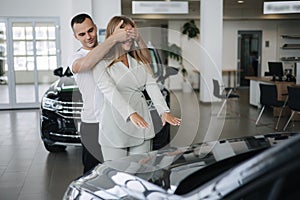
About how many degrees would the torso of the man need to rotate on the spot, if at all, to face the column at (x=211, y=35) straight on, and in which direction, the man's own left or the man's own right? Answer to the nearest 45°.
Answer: approximately 135° to the man's own left

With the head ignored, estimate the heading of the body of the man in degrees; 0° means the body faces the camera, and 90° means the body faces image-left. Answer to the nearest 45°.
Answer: approximately 315°

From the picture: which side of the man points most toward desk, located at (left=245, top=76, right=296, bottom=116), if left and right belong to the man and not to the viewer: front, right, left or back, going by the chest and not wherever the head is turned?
left

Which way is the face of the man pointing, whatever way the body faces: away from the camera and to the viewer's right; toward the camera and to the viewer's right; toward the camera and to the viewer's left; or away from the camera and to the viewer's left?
toward the camera and to the viewer's right

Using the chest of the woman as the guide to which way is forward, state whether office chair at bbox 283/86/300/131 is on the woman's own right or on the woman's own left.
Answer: on the woman's own left

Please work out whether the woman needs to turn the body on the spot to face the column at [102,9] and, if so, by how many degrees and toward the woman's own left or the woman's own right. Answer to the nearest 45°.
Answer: approximately 135° to the woman's own left

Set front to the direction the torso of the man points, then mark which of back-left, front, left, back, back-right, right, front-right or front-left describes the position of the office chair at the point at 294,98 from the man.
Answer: left

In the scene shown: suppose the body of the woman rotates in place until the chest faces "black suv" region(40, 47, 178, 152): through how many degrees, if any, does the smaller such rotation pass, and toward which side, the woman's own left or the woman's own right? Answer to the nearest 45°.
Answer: approximately 135° to the woman's own left

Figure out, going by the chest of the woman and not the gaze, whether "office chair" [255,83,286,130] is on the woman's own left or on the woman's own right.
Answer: on the woman's own left

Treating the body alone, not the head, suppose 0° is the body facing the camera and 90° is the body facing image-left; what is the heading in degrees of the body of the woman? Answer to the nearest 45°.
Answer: approximately 315°
